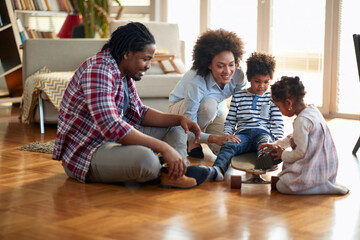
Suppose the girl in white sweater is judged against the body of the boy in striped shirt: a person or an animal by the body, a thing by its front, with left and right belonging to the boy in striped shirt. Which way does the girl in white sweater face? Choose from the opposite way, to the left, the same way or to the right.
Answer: to the right

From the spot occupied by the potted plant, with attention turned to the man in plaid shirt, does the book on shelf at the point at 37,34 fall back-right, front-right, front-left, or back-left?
back-right

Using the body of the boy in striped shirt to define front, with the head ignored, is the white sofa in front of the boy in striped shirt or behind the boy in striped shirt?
behind

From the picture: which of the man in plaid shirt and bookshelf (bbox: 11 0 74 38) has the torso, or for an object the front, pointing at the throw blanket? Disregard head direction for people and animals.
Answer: the bookshelf

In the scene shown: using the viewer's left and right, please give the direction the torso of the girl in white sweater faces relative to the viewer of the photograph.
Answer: facing to the left of the viewer

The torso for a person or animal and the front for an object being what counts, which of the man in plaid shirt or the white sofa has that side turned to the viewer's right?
the man in plaid shirt

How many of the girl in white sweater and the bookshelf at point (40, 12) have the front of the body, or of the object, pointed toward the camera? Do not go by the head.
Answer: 1

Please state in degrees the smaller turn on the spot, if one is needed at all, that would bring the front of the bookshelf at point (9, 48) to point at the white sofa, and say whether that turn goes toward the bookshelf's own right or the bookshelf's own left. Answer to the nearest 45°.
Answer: approximately 45° to the bookshelf's own right

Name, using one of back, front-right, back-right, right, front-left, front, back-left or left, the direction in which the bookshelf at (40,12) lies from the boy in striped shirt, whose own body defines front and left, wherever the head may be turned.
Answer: back-right

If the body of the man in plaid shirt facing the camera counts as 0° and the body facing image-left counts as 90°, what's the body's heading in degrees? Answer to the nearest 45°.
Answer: approximately 270°

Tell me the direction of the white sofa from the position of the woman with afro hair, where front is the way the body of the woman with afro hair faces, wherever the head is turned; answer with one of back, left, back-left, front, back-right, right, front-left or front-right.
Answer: back

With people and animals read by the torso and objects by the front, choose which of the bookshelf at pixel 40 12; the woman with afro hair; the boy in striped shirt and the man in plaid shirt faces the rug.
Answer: the bookshelf

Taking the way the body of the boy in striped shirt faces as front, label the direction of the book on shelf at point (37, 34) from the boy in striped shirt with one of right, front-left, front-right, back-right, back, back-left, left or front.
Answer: back-right

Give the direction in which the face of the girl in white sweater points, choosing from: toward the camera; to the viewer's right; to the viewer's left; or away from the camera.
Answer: to the viewer's left
